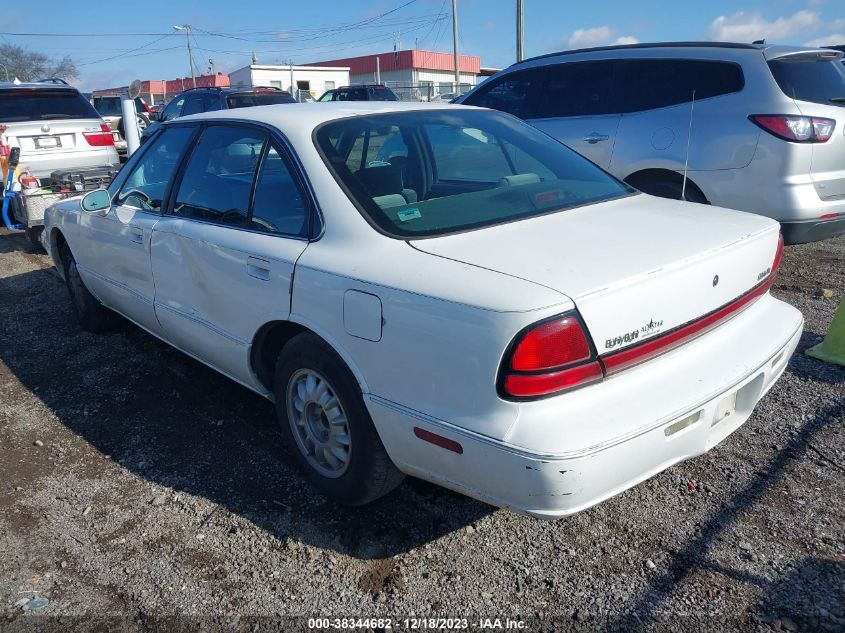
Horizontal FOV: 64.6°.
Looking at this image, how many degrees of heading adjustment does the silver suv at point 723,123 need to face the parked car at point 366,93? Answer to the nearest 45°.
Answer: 0° — it already faces it

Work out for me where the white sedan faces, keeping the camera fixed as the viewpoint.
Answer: facing away from the viewer and to the left of the viewer

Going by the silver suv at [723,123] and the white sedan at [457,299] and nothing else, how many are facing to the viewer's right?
0

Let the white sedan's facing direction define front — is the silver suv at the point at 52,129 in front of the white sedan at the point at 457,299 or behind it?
in front

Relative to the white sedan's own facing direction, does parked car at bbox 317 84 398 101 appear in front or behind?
in front

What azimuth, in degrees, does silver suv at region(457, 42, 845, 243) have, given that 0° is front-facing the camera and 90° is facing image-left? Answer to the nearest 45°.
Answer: approximately 135°

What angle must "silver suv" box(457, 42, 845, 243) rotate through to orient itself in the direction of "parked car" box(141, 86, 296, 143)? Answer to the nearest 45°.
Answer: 0° — it already faces it
